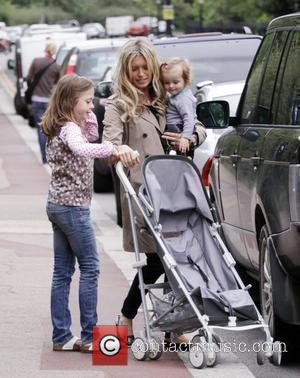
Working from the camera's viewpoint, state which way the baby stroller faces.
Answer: facing the viewer and to the right of the viewer

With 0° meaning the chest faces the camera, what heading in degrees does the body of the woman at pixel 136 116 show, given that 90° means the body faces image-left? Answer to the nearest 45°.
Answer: approximately 315°

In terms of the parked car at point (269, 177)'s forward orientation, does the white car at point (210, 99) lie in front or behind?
in front

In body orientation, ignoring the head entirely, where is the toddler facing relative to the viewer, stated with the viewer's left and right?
facing the viewer and to the left of the viewer

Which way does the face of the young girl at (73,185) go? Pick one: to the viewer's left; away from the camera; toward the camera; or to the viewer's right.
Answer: to the viewer's right

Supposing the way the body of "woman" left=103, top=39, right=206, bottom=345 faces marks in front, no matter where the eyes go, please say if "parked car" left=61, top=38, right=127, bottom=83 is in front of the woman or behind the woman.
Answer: behind

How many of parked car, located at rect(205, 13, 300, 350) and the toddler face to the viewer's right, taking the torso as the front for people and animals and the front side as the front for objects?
0

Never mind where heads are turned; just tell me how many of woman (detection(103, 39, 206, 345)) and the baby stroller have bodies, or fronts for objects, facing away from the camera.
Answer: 0
